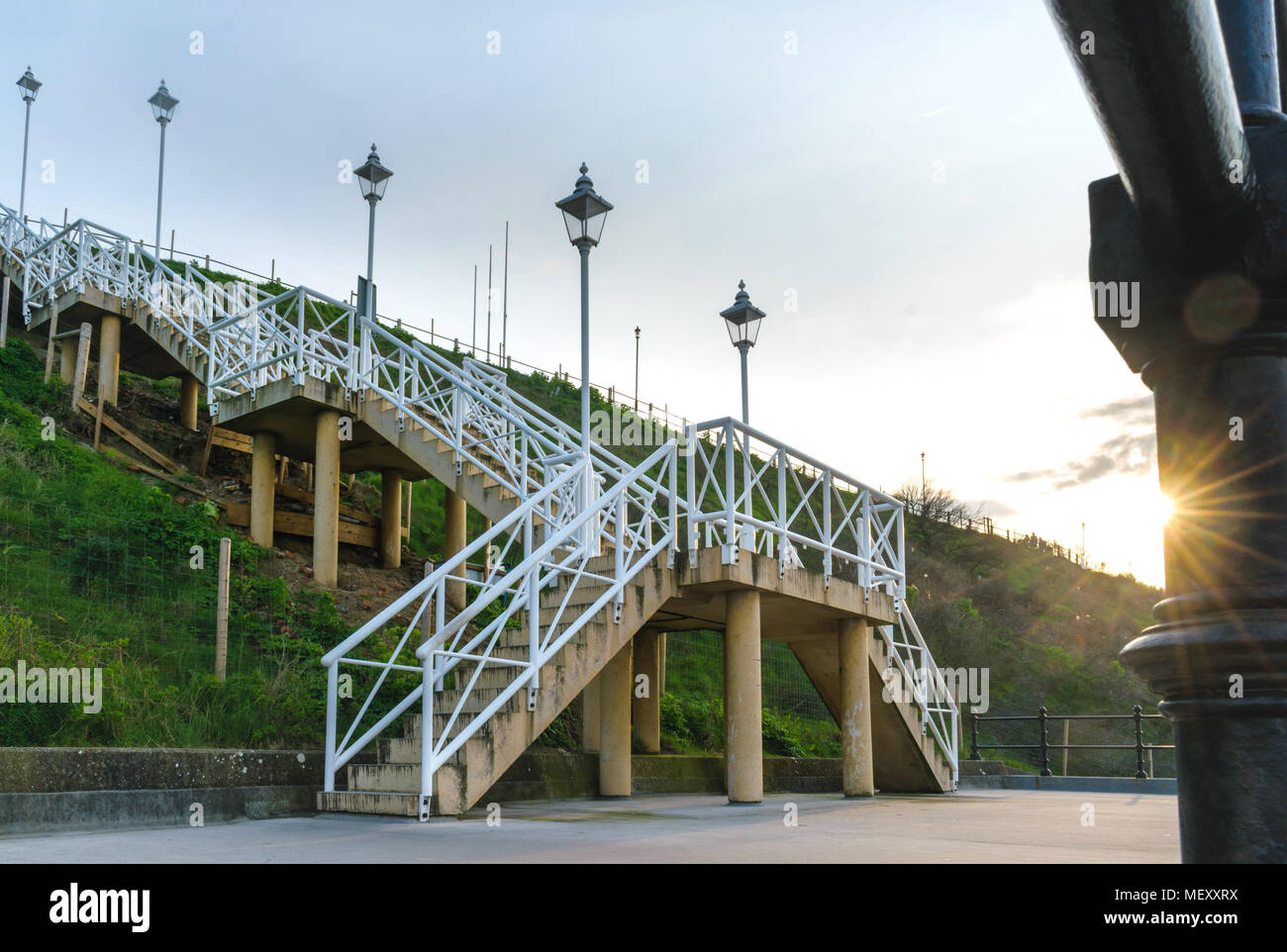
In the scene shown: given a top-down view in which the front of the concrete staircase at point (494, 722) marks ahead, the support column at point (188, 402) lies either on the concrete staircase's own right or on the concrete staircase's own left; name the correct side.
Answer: on the concrete staircase's own right

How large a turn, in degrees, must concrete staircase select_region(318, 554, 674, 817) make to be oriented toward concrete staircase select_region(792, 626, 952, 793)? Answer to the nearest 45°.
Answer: approximately 180°

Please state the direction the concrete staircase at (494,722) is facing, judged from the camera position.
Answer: facing the viewer and to the left of the viewer

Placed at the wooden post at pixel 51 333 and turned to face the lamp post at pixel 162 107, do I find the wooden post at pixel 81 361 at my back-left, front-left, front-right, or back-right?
back-right
